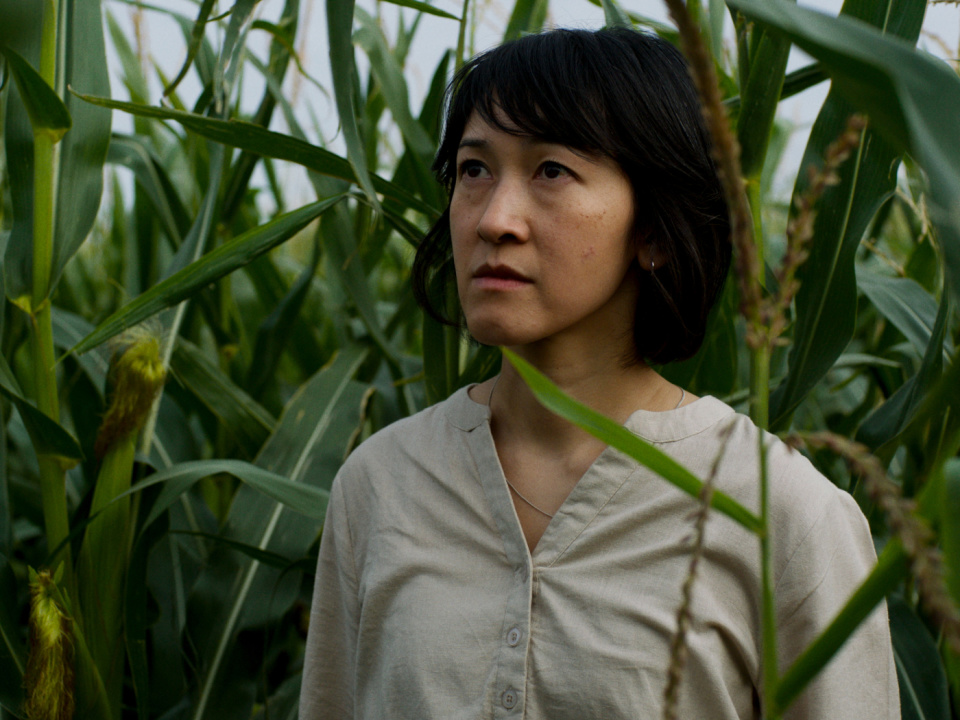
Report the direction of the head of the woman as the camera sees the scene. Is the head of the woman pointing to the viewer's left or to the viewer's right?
to the viewer's left

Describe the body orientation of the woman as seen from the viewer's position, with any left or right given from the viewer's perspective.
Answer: facing the viewer and to the left of the viewer
